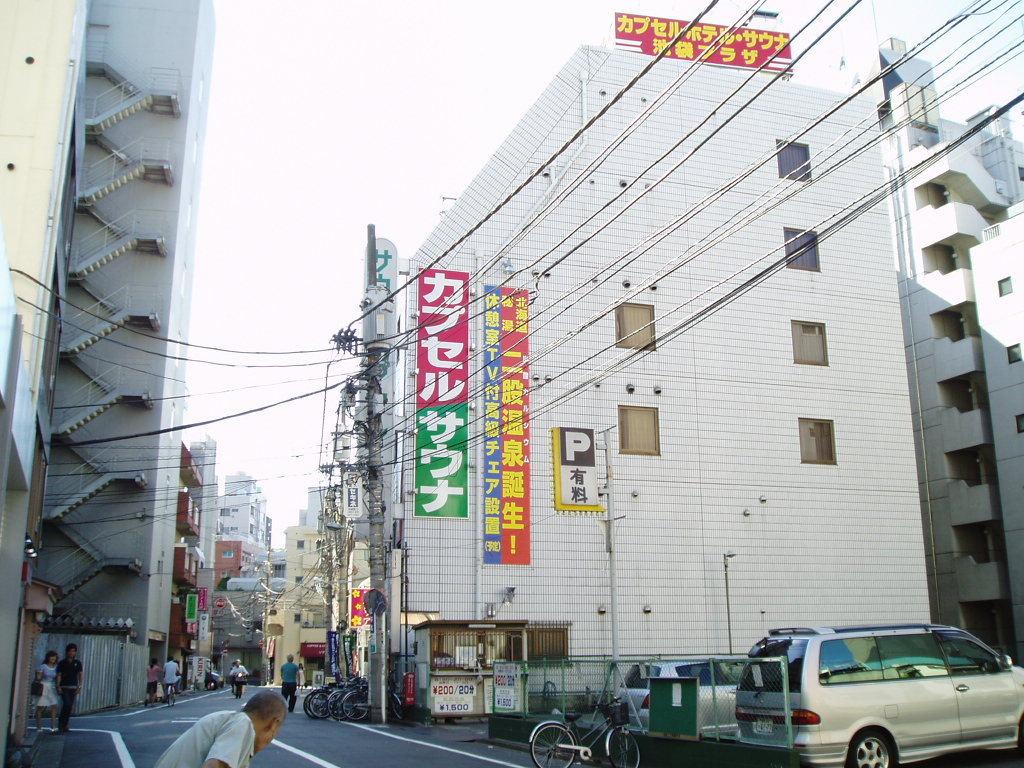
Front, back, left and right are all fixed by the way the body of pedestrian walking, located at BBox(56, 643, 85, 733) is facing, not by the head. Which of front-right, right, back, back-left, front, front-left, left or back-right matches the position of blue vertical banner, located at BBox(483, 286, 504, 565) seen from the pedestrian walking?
left

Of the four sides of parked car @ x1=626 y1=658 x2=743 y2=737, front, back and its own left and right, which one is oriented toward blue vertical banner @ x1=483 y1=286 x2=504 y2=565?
left

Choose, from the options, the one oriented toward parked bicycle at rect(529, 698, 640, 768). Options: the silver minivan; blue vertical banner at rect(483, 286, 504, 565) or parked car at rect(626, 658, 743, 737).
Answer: the blue vertical banner

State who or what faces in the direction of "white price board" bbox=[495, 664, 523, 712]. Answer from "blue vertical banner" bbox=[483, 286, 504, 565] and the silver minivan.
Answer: the blue vertical banner

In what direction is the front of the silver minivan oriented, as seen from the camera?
facing away from the viewer and to the right of the viewer

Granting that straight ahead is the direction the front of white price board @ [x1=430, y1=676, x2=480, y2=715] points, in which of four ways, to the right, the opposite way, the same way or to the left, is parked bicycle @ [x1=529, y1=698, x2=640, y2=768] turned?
to the left

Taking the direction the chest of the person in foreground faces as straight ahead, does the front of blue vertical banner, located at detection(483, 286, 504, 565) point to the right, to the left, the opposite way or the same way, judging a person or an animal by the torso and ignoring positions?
to the right

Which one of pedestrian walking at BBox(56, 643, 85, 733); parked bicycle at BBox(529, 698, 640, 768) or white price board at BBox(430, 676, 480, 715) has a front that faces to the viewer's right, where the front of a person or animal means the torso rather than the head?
the parked bicycle
